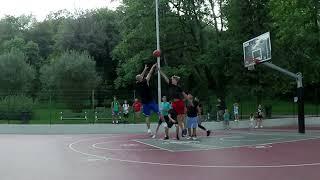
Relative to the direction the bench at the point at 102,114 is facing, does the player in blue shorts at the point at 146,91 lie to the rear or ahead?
ahead

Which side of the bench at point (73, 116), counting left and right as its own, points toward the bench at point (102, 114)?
left

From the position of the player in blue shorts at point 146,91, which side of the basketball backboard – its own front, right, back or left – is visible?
front

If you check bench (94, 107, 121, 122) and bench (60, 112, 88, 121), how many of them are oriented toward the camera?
2

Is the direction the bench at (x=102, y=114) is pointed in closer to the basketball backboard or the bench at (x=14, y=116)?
the basketball backboard

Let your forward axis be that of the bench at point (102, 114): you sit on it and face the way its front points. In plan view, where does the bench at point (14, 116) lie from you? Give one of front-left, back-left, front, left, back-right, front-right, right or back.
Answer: right

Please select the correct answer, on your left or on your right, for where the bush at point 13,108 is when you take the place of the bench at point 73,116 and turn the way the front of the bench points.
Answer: on your right

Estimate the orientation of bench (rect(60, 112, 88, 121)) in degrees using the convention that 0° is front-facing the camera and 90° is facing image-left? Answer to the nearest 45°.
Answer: approximately 0°

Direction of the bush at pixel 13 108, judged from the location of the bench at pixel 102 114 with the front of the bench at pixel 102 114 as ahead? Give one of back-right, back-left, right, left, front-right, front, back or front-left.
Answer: right

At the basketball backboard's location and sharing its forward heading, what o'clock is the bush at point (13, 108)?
The bush is roughly at 2 o'clock from the basketball backboard.

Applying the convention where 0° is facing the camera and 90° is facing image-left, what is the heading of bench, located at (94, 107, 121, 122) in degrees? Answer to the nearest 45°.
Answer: approximately 0°

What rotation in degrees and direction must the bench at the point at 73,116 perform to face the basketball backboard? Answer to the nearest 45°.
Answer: approximately 45° to its left

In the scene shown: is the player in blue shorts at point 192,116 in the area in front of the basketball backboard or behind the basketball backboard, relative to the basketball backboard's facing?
in front

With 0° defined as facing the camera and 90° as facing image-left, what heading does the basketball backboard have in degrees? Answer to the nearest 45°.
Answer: approximately 45°

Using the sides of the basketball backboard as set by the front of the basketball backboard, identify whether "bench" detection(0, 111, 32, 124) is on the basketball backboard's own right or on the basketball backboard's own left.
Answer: on the basketball backboard's own right
